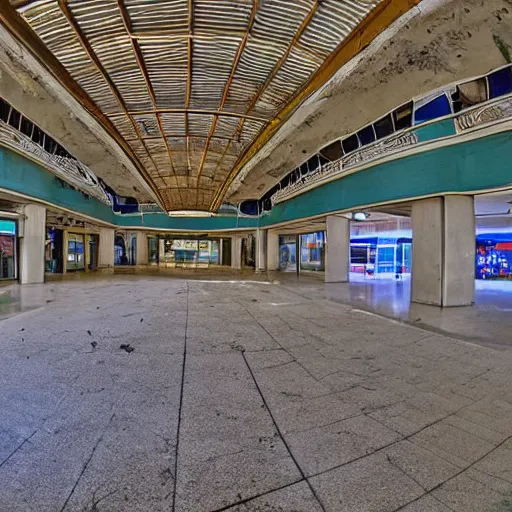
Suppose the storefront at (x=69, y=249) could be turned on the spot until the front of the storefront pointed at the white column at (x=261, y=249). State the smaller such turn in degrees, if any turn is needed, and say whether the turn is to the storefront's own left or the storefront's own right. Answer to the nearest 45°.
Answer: approximately 45° to the storefront's own left

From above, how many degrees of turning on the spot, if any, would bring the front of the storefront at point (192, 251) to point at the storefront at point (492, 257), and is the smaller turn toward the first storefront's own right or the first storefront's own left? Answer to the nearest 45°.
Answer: approximately 45° to the first storefront's own left

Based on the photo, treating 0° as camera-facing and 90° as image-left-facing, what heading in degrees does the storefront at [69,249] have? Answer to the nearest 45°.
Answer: approximately 315°

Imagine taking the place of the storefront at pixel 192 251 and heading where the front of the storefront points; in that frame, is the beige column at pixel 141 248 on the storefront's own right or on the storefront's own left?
on the storefront's own right

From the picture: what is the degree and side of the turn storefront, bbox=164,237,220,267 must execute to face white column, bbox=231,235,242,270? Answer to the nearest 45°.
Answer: approximately 45° to its left
